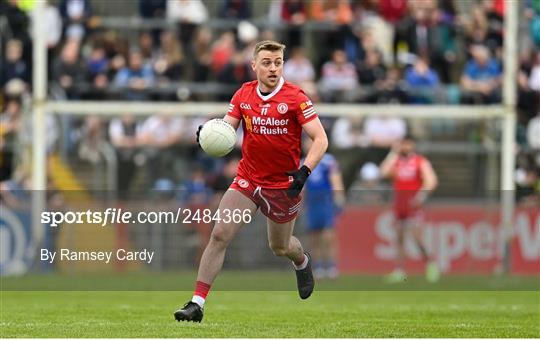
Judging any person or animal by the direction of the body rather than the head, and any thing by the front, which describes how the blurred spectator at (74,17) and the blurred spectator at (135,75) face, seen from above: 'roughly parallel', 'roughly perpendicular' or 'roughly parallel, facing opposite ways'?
roughly parallel

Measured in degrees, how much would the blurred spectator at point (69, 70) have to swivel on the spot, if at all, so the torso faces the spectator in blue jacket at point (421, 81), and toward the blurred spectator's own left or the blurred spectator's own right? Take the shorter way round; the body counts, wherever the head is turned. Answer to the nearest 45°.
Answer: approximately 90° to the blurred spectator's own left

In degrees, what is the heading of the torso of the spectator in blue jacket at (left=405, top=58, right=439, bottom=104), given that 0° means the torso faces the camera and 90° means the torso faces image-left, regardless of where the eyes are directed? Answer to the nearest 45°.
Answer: approximately 0°

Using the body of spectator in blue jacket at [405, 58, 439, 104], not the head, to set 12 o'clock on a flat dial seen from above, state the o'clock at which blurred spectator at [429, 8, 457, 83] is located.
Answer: The blurred spectator is roughly at 7 o'clock from the spectator in blue jacket.

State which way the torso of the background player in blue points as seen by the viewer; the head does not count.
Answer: toward the camera

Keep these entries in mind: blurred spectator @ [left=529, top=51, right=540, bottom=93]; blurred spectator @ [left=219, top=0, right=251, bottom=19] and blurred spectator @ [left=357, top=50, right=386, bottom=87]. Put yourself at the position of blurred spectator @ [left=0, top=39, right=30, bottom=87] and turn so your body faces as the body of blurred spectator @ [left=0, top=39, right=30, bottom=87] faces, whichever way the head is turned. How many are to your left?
3

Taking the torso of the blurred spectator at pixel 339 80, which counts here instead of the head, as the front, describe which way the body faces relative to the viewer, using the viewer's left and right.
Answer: facing the viewer

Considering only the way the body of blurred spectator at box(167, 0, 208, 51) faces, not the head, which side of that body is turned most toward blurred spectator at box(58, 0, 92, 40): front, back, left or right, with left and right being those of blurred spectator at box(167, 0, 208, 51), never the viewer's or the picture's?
right

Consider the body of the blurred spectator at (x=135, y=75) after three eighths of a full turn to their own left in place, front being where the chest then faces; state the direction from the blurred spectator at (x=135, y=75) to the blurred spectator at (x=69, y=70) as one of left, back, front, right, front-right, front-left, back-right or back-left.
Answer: back-left

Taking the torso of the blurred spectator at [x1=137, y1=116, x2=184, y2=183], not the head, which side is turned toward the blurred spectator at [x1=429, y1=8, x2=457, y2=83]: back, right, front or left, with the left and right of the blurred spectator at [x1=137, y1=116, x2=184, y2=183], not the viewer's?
left

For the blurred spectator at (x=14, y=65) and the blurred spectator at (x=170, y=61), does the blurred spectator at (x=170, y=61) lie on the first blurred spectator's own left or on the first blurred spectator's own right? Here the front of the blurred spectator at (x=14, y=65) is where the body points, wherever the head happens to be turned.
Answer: on the first blurred spectator's own left

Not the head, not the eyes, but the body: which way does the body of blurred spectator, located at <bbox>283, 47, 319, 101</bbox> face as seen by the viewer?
toward the camera
